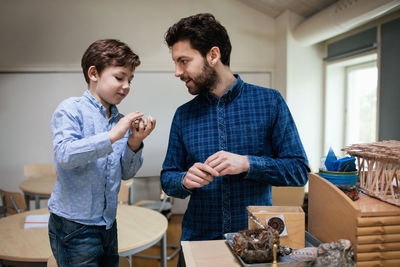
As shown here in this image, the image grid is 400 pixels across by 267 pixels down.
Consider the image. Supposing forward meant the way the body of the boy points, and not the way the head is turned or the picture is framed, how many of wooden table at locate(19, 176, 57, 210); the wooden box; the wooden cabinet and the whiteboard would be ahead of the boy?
2

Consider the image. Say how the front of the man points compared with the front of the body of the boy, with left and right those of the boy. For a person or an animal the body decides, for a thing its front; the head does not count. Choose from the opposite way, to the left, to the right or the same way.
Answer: to the right

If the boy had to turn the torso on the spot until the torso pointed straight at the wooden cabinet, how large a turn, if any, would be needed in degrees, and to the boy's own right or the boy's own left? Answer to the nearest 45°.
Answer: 0° — they already face it

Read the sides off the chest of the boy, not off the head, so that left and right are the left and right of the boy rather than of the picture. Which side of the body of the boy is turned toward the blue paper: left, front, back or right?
front

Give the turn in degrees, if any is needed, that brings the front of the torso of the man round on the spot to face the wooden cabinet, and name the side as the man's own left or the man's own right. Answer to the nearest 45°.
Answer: approximately 45° to the man's own left

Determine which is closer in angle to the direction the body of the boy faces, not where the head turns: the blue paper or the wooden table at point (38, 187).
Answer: the blue paper

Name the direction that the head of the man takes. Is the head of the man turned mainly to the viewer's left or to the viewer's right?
to the viewer's left

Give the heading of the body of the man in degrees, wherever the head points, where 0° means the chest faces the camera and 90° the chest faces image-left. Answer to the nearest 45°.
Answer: approximately 0°

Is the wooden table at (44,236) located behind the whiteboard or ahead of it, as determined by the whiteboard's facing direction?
ahead

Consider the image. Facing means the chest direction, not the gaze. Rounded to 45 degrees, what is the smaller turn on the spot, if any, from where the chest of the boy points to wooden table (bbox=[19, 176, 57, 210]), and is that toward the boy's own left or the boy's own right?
approximately 135° to the boy's own left

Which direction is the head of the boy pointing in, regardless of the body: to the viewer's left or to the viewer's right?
to the viewer's right
